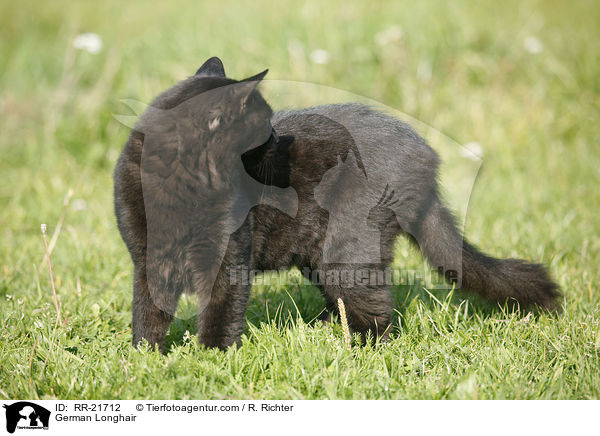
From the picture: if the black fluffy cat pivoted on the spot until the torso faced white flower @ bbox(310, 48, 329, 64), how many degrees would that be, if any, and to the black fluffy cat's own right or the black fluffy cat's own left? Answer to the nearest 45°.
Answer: approximately 135° to the black fluffy cat's own right

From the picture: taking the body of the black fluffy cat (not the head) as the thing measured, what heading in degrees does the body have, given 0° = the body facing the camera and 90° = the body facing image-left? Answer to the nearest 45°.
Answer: approximately 45°

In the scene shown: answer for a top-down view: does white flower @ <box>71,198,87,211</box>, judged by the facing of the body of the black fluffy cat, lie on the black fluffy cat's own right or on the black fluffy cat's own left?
on the black fluffy cat's own right

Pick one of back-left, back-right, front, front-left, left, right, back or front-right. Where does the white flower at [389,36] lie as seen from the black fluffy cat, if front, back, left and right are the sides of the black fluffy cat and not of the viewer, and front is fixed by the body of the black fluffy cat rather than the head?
back-right
